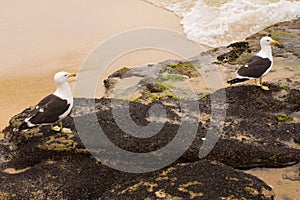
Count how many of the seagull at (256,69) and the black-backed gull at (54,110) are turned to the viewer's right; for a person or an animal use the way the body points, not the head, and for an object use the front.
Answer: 2

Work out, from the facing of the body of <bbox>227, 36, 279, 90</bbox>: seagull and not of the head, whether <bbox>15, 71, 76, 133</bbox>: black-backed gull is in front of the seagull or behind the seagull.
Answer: behind

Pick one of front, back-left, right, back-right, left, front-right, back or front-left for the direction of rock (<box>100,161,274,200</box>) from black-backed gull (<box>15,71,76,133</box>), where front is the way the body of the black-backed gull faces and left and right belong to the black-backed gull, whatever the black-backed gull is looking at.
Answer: front-right

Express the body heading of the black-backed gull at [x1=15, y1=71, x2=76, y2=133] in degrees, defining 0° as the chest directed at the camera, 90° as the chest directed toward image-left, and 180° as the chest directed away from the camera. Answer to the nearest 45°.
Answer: approximately 270°

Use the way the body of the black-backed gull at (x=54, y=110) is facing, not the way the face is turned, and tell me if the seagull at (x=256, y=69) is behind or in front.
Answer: in front

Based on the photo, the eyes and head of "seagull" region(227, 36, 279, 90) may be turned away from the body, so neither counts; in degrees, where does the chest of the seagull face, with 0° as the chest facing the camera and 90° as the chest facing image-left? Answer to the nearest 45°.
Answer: approximately 270°
